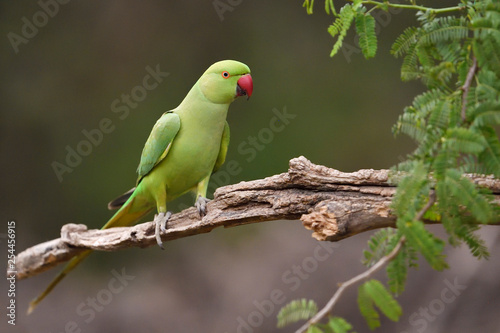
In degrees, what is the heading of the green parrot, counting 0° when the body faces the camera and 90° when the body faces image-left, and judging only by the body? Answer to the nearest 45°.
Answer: approximately 315°
